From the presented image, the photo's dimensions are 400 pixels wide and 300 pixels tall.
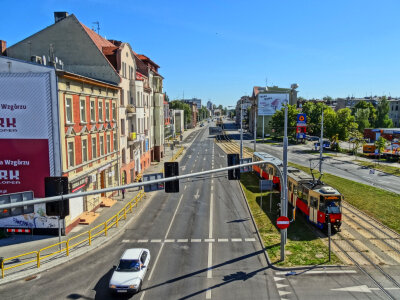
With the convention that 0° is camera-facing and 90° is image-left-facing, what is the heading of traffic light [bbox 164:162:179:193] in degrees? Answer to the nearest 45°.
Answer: approximately 180°

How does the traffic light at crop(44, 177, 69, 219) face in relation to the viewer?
away from the camera

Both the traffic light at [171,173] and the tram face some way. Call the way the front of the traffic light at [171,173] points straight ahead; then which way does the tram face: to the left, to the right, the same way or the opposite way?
the opposite way

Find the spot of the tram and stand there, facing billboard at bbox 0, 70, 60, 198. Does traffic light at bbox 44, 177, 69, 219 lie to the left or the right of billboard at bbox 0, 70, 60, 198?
left

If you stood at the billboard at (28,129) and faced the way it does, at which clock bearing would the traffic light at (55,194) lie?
The traffic light is roughly at 12 o'clock from the billboard.

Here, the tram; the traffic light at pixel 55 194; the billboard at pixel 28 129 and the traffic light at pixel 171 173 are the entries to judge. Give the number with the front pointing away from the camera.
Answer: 2

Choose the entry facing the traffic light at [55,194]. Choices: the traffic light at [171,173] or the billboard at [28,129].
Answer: the billboard

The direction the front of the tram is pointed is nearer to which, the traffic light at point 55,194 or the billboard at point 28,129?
the traffic light

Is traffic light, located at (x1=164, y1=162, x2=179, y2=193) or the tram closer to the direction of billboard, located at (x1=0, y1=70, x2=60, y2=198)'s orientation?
the traffic light
